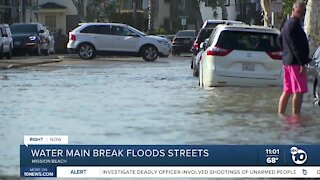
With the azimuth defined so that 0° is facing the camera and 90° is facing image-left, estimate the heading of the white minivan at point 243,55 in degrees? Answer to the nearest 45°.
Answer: approximately 180°

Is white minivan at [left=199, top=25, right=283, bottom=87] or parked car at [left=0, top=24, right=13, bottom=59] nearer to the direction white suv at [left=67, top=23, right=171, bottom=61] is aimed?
the white minivan

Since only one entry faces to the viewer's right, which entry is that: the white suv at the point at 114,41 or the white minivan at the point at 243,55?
the white suv at the point at 114,41

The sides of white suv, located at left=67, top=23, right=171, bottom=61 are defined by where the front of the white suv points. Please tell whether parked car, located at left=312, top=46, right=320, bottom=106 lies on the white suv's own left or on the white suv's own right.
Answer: on the white suv's own right

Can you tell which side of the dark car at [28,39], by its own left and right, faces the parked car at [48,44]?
left

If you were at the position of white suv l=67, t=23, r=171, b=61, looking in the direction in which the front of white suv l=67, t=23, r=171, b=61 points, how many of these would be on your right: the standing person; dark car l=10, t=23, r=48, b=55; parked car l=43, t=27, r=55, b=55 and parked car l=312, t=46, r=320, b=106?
2

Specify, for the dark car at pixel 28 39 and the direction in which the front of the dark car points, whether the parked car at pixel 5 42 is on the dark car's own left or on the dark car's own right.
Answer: on the dark car's own right

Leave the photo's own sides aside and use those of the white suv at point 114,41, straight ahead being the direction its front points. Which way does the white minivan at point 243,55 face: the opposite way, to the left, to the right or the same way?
to the left

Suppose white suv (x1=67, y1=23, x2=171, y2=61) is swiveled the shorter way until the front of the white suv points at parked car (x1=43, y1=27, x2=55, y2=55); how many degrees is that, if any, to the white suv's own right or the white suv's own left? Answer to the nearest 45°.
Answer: approximately 135° to the white suv's own left

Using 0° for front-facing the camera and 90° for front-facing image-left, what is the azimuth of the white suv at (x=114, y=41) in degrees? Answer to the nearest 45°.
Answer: approximately 270°

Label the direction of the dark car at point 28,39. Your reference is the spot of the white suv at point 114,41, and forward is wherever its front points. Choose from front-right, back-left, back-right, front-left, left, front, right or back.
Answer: back-left

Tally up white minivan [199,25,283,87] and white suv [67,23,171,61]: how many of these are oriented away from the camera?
1
